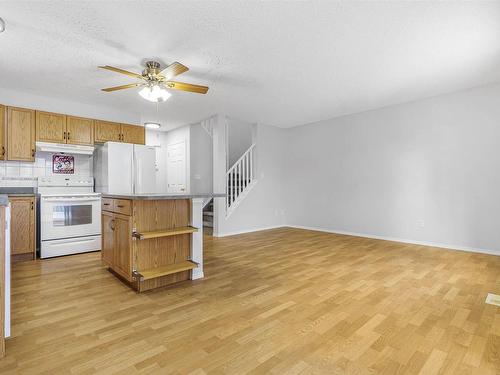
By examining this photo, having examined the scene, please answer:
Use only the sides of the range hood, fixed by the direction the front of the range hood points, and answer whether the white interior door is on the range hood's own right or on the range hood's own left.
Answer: on the range hood's own left

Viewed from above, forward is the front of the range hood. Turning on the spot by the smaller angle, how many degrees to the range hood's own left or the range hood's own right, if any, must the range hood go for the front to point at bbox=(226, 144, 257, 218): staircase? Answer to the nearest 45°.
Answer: approximately 90° to the range hood's own left

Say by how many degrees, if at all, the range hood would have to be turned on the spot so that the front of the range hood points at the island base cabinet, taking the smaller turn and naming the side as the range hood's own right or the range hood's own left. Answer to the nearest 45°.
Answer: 0° — it already faces it

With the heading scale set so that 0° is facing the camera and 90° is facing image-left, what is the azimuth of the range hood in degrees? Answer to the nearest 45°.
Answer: approximately 0°

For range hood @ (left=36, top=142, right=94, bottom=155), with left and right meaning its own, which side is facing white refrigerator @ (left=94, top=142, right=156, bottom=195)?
left

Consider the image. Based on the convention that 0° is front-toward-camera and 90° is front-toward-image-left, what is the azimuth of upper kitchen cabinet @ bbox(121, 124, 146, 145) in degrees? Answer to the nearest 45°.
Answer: approximately 0°

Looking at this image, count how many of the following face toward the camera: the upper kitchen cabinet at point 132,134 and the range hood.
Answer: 2

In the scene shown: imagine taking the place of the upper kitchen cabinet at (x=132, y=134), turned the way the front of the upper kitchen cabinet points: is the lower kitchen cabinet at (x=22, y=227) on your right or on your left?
on your right

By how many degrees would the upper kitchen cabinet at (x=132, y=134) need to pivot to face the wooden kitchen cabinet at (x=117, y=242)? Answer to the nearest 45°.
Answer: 0° — it already faces it
